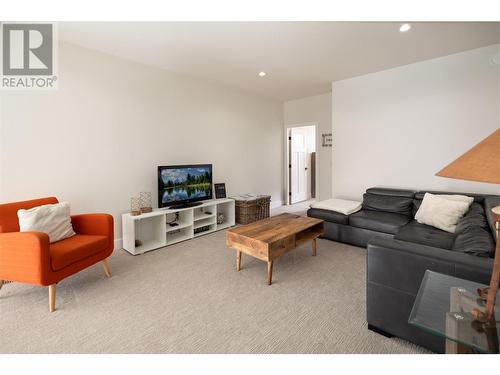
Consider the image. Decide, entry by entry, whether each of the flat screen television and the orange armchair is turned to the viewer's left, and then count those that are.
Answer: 0

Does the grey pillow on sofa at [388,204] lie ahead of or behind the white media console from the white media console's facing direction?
ahead

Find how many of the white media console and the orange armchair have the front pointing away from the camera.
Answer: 0

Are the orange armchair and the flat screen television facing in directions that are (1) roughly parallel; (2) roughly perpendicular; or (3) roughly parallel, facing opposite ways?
roughly parallel

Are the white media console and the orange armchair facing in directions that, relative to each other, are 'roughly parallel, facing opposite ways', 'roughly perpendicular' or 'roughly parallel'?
roughly parallel

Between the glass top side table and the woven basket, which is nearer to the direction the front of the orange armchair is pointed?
the glass top side table

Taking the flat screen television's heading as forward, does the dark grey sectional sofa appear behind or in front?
in front

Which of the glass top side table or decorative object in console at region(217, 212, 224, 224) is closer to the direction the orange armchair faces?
the glass top side table

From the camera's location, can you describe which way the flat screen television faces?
facing the viewer and to the right of the viewer

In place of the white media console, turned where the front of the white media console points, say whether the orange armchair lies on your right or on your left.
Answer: on your right

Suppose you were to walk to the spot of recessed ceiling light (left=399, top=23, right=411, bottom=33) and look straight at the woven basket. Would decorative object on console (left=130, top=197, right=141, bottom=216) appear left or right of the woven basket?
left

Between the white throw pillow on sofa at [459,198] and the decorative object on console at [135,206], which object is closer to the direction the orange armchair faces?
the white throw pillow on sofa
